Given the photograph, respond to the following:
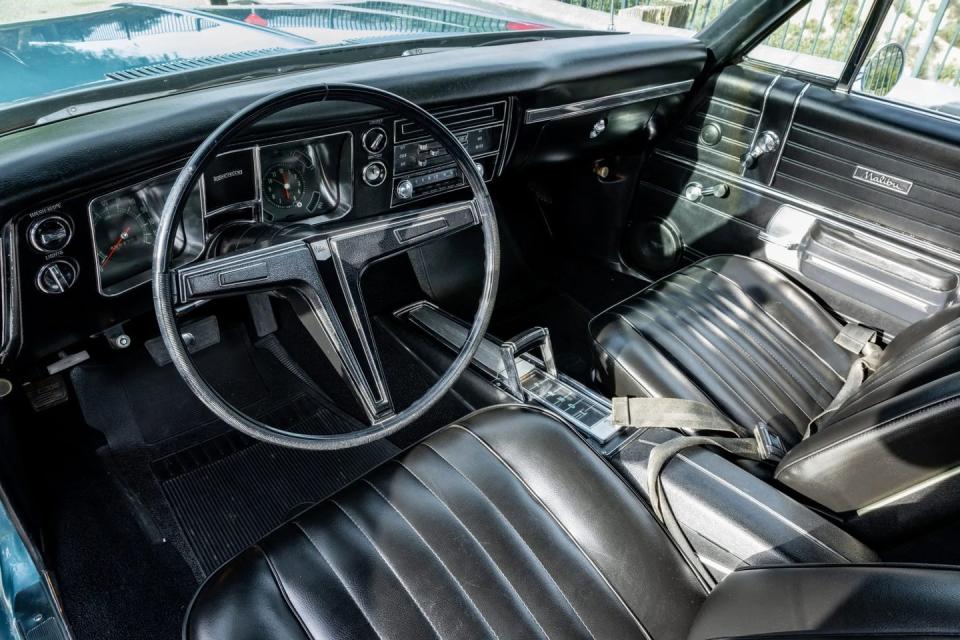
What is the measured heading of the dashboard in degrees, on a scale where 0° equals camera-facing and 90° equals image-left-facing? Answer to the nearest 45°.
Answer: approximately 315°

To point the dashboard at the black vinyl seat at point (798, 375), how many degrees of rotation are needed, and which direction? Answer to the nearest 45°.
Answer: approximately 45° to its left
